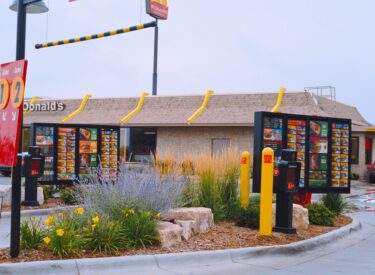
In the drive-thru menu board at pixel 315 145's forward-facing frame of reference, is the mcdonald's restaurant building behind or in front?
behind

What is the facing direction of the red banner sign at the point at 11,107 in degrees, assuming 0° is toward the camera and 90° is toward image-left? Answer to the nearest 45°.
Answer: approximately 45°

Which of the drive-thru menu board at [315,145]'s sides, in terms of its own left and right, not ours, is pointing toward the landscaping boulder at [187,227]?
right

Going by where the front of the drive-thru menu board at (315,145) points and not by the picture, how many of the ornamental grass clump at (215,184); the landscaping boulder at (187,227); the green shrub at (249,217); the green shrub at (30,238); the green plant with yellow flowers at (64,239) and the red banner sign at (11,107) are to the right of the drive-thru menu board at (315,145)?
6

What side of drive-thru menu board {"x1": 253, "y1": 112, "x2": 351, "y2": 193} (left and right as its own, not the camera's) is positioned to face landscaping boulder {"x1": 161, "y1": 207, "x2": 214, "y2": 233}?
right

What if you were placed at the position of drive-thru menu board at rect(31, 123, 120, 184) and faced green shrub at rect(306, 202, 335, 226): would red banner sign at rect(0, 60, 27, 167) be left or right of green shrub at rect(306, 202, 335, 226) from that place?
right

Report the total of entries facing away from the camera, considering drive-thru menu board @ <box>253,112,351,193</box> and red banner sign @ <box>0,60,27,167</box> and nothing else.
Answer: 0
